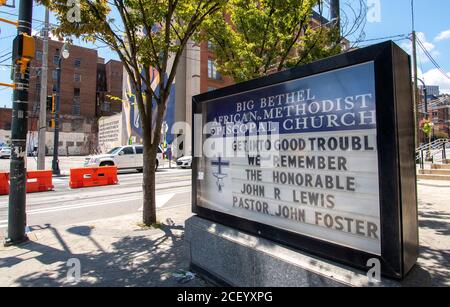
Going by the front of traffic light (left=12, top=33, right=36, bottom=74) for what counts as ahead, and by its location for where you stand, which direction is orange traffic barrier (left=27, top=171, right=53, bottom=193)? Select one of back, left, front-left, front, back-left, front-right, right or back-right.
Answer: back-right

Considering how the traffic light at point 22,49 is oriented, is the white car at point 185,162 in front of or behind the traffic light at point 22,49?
behind

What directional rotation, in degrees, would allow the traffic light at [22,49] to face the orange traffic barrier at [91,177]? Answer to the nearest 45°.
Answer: approximately 135° to its right

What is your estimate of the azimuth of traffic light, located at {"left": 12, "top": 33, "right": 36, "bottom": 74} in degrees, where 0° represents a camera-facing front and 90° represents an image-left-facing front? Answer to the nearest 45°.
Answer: approximately 45°

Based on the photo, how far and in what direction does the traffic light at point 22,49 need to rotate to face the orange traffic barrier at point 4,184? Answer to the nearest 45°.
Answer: approximately 135° to its right

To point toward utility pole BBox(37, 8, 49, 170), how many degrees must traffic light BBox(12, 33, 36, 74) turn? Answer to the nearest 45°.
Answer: approximately 135° to its right
